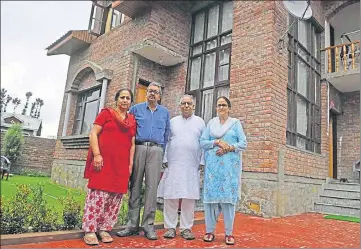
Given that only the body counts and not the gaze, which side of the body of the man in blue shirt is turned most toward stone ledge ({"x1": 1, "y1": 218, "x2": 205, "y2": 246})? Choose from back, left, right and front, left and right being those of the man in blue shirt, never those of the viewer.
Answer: right

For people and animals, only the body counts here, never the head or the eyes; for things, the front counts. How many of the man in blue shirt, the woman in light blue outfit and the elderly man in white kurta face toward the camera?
3

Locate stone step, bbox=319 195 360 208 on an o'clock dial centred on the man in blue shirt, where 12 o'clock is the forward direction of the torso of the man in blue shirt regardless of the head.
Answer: The stone step is roughly at 8 o'clock from the man in blue shirt.

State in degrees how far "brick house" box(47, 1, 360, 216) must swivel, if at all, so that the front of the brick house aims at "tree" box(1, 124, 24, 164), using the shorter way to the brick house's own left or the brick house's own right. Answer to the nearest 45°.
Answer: approximately 90° to the brick house's own right

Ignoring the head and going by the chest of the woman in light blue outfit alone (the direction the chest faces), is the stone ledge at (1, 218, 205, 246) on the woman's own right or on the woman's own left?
on the woman's own right

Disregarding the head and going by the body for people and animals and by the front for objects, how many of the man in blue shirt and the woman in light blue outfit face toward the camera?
2

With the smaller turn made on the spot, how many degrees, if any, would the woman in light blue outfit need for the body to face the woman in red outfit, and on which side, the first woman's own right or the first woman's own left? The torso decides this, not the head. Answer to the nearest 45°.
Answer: approximately 90° to the first woman's own right

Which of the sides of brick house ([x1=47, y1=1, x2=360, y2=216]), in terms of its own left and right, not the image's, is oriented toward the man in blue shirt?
front

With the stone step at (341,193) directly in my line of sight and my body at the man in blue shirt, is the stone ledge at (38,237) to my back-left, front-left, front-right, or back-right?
back-left

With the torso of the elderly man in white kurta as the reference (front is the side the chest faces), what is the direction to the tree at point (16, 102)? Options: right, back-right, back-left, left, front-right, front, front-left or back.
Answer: back-right

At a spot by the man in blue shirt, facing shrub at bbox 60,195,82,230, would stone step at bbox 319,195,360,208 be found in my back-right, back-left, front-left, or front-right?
back-right
